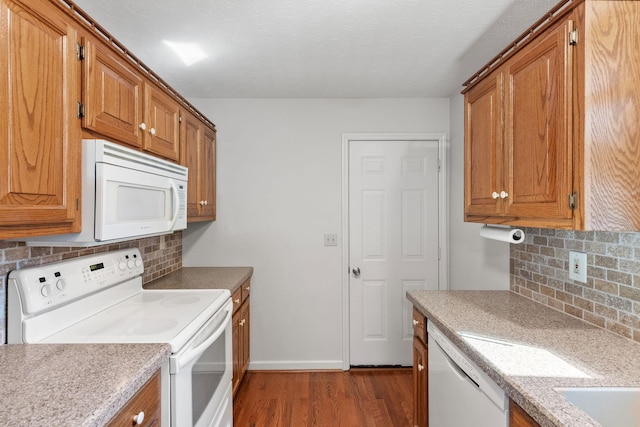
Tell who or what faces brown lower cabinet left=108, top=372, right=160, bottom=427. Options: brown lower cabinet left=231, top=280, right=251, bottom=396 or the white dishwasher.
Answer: the white dishwasher

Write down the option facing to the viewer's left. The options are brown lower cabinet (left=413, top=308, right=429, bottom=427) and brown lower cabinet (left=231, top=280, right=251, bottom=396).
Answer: brown lower cabinet (left=413, top=308, right=429, bottom=427)

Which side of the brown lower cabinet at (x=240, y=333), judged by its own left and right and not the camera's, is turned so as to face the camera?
right

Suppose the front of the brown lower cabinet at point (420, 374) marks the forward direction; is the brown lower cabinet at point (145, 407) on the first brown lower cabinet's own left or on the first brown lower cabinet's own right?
on the first brown lower cabinet's own left

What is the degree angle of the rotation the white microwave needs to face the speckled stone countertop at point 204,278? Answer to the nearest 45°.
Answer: approximately 90° to its left

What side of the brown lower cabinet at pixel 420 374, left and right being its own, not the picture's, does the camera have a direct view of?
left

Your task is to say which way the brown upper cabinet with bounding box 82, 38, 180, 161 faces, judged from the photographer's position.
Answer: facing the viewer and to the right of the viewer

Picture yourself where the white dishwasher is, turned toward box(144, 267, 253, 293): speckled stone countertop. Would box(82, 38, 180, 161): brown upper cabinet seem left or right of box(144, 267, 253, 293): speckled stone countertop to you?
left

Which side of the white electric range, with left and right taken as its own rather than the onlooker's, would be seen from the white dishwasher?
front

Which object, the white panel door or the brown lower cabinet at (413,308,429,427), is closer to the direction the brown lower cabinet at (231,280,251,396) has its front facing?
the white panel door

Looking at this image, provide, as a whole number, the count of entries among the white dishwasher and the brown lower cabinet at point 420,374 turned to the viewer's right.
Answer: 0
